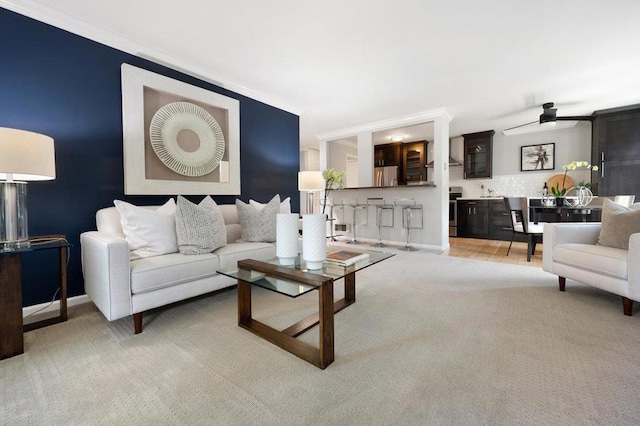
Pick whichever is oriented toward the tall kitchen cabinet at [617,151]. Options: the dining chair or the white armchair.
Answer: the dining chair

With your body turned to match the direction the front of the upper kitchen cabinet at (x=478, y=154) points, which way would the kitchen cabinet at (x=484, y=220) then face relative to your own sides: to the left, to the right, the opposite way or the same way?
the same way

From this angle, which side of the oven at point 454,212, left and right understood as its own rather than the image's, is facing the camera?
front

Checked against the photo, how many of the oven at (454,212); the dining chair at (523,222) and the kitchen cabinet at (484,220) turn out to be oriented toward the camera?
2

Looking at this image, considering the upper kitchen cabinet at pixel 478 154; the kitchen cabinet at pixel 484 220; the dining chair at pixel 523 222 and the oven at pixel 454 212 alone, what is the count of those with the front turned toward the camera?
3

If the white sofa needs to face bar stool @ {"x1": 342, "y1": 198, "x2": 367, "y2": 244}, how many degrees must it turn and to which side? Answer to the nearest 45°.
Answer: approximately 90° to its left

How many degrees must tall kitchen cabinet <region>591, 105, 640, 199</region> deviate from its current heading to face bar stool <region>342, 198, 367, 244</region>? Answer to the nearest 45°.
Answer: approximately 90° to its right

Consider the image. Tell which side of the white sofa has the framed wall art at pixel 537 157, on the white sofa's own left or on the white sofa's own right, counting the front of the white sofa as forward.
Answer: on the white sofa's own left

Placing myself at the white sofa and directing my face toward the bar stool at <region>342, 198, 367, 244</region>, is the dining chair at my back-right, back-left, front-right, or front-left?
front-right

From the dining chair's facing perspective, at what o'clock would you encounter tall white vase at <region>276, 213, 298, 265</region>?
The tall white vase is roughly at 5 o'clock from the dining chair.

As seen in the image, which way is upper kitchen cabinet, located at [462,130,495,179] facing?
toward the camera

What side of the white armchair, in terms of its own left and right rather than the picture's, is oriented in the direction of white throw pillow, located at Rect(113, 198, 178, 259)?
front

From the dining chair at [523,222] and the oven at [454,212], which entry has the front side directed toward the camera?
the oven

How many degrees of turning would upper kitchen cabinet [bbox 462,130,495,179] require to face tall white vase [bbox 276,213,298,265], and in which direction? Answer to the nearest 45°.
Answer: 0° — it already faces it

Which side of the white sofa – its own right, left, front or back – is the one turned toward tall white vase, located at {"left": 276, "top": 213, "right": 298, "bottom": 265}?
front

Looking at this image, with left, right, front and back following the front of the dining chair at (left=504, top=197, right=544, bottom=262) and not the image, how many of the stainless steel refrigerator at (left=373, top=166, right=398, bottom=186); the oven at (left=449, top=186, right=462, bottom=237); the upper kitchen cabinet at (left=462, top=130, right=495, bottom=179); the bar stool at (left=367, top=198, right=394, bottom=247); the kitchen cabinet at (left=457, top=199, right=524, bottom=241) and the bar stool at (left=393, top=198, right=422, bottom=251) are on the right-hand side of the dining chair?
0

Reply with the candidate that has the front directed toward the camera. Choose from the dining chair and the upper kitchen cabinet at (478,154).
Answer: the upper kitchen cabinet

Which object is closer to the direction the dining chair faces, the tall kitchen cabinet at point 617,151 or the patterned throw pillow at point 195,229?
the tall kitchen cabinet

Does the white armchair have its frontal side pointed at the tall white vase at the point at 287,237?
yes

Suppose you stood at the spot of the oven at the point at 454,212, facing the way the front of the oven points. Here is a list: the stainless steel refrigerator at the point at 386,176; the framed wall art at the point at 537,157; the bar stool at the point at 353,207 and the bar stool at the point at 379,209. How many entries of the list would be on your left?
1

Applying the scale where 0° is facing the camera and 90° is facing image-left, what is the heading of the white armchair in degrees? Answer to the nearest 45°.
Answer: approximately 45°
